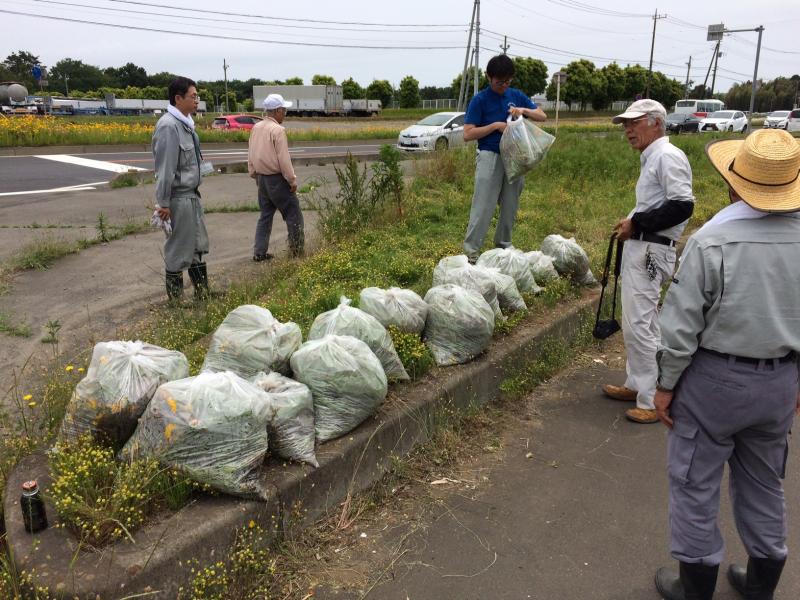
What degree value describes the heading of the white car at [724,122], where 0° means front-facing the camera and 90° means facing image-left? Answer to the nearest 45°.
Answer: approximately 45°

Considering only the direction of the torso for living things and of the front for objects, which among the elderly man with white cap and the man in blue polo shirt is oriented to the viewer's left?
the elderly man with white cap

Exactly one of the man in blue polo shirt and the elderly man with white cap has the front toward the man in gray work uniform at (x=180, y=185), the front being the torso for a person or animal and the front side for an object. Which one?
the elderly man with white cap

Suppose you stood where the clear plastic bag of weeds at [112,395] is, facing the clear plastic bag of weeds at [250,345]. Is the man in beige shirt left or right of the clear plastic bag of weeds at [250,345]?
left

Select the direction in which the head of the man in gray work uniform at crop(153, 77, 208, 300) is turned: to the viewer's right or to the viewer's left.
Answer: to the viewer's right

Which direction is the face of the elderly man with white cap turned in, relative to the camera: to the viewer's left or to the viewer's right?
to the viewer's left

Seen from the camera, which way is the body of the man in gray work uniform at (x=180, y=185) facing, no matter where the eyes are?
to the viewer's right

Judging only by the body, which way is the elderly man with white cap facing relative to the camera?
to the viewer's left

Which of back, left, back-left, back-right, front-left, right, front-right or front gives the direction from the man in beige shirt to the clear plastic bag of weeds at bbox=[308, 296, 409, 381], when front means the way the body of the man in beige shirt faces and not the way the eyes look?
back-right

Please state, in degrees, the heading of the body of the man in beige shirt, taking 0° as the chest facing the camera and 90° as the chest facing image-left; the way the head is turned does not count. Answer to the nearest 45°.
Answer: approximately 225°

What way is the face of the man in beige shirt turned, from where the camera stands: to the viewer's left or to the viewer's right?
to the viewer's right
